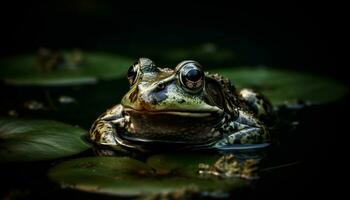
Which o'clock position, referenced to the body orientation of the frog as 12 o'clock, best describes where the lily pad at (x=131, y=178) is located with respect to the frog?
The lily pad is roughly at 11 o'clock from the frog.

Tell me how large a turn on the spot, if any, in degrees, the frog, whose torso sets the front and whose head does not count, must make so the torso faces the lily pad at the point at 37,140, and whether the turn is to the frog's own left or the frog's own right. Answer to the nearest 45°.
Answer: approximately 45° to the frog's own right

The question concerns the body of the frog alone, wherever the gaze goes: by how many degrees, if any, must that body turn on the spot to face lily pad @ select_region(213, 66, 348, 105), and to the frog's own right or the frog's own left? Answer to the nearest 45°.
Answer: approximately 180°

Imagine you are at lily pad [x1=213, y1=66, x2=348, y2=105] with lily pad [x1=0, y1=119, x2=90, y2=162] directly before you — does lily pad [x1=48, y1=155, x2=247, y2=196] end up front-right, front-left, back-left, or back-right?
front-left

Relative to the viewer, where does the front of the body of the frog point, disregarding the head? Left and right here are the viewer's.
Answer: facing the viewer and to the left of the viewer

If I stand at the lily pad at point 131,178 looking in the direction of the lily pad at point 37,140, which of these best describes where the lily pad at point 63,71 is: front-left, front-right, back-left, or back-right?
front-right

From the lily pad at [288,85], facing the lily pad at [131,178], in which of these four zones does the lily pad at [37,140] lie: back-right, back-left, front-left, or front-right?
front-right
